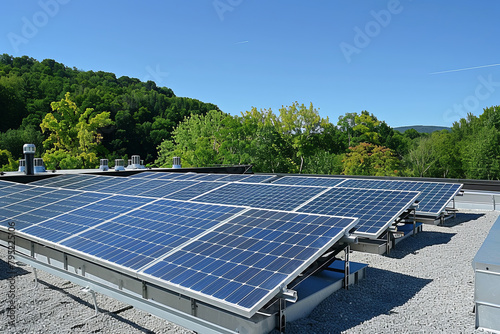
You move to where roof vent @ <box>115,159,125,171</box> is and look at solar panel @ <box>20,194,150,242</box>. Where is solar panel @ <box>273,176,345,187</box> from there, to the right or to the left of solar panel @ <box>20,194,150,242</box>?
left

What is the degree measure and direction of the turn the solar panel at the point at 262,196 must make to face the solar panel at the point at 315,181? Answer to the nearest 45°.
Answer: approximately 180°

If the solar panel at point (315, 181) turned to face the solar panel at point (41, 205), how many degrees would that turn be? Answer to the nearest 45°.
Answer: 0° — it already faces it

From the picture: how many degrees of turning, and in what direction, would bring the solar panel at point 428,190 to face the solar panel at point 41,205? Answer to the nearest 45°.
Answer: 0° — it already faces it

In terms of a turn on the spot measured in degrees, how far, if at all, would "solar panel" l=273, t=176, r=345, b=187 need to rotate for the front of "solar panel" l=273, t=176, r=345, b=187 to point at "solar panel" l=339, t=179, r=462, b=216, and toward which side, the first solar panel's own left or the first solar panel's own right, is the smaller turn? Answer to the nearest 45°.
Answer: approximately 90° to the first solar panel's own left

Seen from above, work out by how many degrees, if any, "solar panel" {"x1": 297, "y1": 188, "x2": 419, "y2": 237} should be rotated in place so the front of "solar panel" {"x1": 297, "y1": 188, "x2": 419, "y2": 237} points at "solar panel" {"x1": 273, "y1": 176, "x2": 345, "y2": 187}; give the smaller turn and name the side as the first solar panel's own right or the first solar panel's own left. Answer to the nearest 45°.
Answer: approximately 135° to the first solar panel's own right

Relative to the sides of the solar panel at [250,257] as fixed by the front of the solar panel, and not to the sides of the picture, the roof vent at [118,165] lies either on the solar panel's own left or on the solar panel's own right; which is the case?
on the solar panel's own right

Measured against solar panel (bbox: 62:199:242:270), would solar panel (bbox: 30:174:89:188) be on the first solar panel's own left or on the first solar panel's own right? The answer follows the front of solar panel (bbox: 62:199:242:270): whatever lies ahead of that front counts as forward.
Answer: on the first solar panel's own right

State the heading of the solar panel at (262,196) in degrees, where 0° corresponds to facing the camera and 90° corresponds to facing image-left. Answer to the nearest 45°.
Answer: approximately 45°
